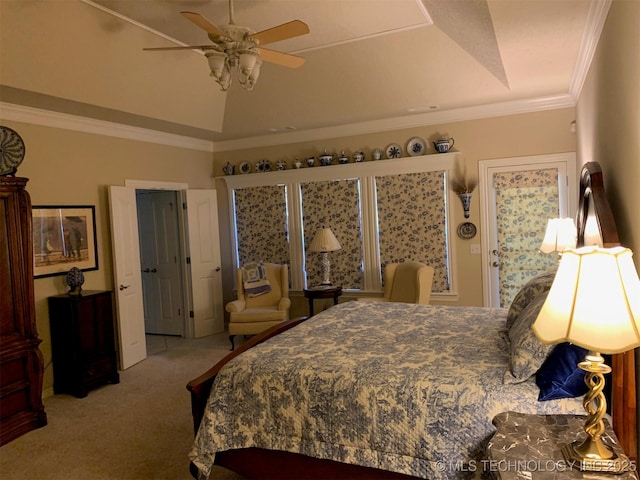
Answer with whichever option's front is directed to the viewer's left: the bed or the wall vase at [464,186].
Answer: the bed

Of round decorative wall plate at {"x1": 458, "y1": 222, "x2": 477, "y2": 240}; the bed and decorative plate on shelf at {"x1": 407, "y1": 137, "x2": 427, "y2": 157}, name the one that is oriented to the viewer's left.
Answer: the bed

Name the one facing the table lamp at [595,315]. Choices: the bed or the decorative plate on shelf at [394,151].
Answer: the decorative plate on shelf

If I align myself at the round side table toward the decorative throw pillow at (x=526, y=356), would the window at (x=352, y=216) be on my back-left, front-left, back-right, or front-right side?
back-left

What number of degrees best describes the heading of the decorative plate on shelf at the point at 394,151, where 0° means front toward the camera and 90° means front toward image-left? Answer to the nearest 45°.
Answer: approximately 0°

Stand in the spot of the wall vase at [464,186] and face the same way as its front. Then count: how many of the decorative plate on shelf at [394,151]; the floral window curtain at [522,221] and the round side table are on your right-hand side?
2

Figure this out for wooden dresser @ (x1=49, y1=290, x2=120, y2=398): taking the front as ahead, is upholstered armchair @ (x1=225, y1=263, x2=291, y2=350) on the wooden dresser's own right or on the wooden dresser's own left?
on the wooden dresser's own left

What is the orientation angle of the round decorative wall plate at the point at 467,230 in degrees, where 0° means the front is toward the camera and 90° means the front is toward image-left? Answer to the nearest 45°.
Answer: approximately 0°

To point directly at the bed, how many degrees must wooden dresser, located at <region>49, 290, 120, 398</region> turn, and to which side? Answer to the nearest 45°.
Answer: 0° — it already faces it
